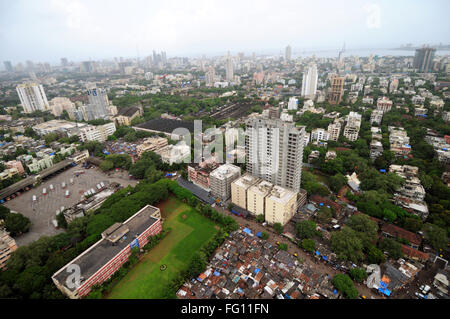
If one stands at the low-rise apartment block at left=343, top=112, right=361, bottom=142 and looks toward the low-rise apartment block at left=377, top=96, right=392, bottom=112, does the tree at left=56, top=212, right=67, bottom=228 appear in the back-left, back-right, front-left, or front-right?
back-left

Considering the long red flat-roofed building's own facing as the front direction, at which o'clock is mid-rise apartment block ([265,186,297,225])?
The mid-rise apartment block is roughly at 11 o'clock from the long red flat-roofed building.

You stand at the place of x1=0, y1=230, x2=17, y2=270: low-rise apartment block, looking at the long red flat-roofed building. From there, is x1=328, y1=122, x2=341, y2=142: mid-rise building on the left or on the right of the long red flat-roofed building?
left

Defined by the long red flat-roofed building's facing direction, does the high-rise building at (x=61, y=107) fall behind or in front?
behind

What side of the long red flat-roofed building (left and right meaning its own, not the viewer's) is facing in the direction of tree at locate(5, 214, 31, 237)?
back

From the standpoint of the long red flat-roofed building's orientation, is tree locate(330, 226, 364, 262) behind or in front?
in front

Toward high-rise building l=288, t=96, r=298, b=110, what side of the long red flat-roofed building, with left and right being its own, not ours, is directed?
left

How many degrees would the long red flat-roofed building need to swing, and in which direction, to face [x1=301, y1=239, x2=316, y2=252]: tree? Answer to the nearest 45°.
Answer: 0° — it already faces it

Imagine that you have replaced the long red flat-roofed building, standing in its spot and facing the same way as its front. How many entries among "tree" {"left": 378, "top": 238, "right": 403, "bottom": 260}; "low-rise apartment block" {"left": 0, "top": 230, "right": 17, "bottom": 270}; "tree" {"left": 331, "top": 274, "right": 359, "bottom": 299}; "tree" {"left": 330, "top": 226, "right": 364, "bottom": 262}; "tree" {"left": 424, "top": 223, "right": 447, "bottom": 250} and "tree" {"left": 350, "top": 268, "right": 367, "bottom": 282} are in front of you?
5

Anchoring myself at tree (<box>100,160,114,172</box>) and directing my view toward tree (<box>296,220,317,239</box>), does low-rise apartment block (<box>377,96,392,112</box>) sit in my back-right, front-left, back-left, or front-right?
front-left

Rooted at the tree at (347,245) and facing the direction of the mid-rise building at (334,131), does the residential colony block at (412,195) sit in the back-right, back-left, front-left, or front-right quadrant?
front-right

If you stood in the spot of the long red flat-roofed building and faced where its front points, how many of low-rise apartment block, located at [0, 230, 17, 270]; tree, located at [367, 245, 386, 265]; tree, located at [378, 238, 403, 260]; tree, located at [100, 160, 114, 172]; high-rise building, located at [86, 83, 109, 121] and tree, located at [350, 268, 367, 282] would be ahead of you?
3

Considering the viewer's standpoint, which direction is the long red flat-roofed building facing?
facing the viewer and to the right of the viewer

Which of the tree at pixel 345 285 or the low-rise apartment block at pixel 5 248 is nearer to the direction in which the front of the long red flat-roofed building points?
the tree

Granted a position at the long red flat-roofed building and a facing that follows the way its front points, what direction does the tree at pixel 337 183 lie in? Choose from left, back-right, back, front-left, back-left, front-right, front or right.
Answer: front-left

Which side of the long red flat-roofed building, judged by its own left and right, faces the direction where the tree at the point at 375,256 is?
front

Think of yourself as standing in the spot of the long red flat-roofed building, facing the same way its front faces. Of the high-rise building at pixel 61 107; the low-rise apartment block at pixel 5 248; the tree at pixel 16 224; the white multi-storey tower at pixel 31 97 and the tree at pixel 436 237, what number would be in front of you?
1

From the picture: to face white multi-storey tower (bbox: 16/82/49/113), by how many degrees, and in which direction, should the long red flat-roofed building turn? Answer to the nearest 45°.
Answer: approximately 135° to its left

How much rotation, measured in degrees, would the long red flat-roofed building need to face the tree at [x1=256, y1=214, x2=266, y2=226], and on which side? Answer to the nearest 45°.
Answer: approximately 45° to its left

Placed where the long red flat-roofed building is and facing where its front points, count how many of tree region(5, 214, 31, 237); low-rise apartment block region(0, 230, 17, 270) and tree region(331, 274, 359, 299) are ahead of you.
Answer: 1

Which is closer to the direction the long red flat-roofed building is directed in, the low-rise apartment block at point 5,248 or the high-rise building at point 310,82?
the high-rise building
